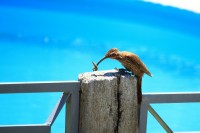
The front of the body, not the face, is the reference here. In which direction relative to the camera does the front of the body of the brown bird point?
to the viewer's left
